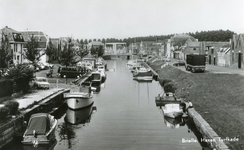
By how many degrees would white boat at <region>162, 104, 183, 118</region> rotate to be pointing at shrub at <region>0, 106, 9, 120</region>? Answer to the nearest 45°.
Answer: approximately 45° to its right

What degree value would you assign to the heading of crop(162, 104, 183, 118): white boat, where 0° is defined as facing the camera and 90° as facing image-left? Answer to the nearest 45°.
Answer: approximately 0°

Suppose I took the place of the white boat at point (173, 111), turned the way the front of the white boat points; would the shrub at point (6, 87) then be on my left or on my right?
on my right

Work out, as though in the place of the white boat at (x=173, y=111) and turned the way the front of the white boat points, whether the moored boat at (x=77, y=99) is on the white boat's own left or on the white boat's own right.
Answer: on the white boat's own right

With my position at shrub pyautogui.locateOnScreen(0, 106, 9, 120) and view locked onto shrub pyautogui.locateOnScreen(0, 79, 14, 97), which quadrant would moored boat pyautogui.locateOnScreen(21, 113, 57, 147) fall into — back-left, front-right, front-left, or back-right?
back-right

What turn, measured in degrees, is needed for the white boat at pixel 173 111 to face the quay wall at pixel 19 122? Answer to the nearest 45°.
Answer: approximately 45° to its right

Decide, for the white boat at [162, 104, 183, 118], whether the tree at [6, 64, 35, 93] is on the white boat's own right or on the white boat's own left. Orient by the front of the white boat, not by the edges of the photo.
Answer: on the white boat's own right

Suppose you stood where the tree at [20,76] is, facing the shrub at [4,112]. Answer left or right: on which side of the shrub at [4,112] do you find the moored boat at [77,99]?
left
